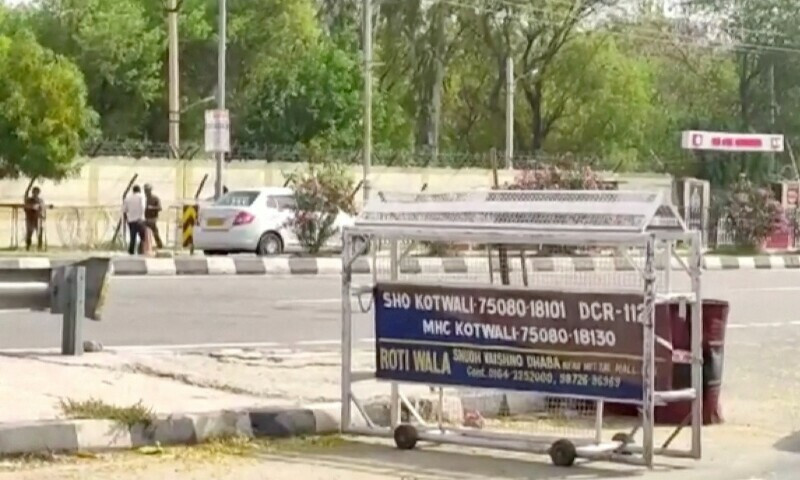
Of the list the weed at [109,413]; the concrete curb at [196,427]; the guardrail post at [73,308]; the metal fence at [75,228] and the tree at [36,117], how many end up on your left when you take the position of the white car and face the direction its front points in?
2

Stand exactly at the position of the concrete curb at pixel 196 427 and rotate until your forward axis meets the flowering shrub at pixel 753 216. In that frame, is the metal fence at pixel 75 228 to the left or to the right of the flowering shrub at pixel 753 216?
left
